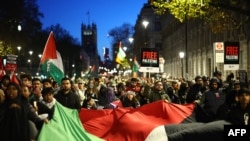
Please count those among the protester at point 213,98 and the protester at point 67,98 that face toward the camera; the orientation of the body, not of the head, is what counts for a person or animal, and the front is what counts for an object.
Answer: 2

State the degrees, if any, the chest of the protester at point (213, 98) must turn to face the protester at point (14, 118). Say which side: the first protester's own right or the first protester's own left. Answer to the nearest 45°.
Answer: approximately 45° to the first protester's own right

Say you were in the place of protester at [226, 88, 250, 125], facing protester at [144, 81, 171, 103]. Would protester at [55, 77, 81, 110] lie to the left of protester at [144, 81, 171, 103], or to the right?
left

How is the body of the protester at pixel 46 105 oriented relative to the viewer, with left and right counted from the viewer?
facing the viewer and to the right of the viewer

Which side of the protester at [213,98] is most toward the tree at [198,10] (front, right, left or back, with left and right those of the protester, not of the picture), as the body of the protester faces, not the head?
back

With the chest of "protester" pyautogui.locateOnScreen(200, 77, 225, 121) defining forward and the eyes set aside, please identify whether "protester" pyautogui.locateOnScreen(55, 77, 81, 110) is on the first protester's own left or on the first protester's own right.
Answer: on the first protester's own right

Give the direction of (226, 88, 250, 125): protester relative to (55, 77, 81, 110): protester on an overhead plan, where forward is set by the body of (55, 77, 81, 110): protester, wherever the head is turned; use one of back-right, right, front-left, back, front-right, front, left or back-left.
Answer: front-left

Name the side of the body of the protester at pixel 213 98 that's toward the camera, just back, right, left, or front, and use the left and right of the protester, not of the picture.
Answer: front
